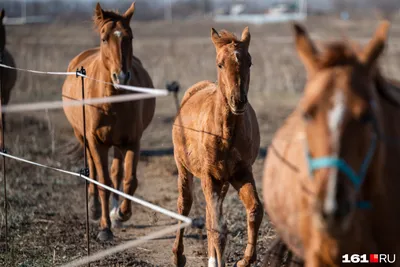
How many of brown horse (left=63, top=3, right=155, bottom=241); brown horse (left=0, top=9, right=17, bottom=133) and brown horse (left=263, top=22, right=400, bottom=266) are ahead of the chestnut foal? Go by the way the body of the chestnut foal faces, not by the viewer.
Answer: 1

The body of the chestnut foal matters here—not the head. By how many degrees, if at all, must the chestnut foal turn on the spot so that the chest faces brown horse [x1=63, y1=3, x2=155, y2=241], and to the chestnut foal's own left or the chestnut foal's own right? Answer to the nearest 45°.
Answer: approximately 135° to the chestnut foal's own right

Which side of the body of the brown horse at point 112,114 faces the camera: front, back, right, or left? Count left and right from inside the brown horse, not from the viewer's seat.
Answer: front

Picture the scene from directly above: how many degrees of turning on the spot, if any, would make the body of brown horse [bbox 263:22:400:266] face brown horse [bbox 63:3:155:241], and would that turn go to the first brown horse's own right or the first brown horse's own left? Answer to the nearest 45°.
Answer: approximately 135° to the first brown horse's own right

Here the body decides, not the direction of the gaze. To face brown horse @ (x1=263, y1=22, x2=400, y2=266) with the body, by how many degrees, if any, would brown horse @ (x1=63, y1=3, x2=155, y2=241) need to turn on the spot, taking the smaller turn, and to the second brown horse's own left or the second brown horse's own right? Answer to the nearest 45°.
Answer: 0° — it already faces it
